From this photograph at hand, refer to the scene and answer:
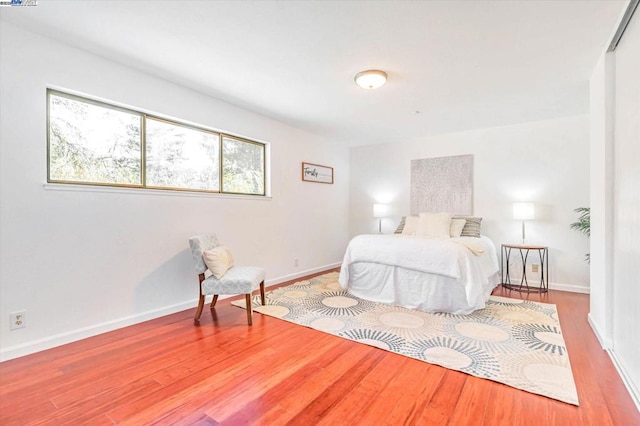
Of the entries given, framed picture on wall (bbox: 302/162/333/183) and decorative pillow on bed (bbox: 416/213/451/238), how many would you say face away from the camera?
0

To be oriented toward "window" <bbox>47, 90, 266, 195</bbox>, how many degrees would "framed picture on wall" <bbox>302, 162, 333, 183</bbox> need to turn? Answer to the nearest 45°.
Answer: approximately 90° to its right

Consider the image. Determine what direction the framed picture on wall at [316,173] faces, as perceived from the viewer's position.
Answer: facing the viewer and to the right of the viewer

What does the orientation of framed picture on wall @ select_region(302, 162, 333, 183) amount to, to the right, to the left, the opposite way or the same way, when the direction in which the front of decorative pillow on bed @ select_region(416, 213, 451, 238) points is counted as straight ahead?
to the left

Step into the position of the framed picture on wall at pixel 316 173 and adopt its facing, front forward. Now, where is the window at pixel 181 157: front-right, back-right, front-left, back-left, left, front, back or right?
right

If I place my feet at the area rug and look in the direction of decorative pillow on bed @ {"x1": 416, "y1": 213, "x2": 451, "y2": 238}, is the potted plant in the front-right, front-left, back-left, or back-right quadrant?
front-right

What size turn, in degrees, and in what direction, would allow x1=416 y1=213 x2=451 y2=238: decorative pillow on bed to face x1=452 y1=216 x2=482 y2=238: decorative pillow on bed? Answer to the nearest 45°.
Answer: approximately 90° to its left

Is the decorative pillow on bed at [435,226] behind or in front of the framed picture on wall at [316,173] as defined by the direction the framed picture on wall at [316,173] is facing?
in front

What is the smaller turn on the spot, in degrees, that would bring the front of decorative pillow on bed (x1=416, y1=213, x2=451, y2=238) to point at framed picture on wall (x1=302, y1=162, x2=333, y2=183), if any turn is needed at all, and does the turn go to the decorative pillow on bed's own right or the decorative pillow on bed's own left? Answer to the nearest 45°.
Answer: approximately 90° to the decorative pillow on bed's own right

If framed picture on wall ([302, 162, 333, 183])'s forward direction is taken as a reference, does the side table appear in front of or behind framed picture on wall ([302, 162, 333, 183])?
in front

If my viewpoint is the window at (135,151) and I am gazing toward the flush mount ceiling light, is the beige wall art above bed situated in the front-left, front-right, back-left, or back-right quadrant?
front-left

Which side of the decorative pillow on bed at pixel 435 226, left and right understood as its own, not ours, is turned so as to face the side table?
left

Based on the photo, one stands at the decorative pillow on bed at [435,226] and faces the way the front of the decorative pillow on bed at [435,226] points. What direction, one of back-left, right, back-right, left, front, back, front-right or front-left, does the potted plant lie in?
left

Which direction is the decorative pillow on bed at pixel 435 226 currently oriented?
toward the camera

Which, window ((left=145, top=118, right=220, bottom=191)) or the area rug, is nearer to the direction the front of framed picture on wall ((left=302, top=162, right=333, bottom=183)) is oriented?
the area rug

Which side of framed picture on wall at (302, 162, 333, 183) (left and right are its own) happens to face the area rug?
front
